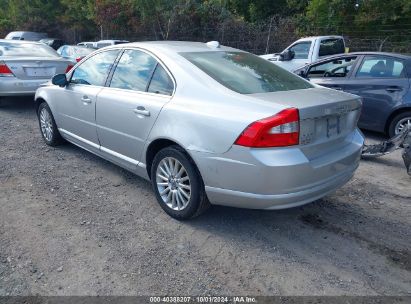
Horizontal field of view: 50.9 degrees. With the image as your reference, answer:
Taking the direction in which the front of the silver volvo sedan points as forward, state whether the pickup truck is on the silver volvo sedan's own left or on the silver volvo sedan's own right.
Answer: on the silver volvo sedan's own right

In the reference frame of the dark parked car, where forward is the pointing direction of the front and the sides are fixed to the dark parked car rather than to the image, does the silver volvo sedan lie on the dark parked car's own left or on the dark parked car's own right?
on the dark parked car's own left

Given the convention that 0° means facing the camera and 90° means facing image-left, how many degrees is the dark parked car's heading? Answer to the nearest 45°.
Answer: approximately 90°

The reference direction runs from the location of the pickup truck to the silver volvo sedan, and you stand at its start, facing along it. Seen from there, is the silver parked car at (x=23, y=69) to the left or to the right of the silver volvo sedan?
right

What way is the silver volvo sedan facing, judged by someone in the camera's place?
facing away from the viewer and to the left of the viewer

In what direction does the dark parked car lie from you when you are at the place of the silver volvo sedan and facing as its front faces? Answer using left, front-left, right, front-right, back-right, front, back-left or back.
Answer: right

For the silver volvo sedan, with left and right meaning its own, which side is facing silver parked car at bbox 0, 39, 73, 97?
front

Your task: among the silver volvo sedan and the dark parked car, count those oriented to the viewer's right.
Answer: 0

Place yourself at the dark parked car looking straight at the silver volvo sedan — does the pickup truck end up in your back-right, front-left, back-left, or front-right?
back-right
